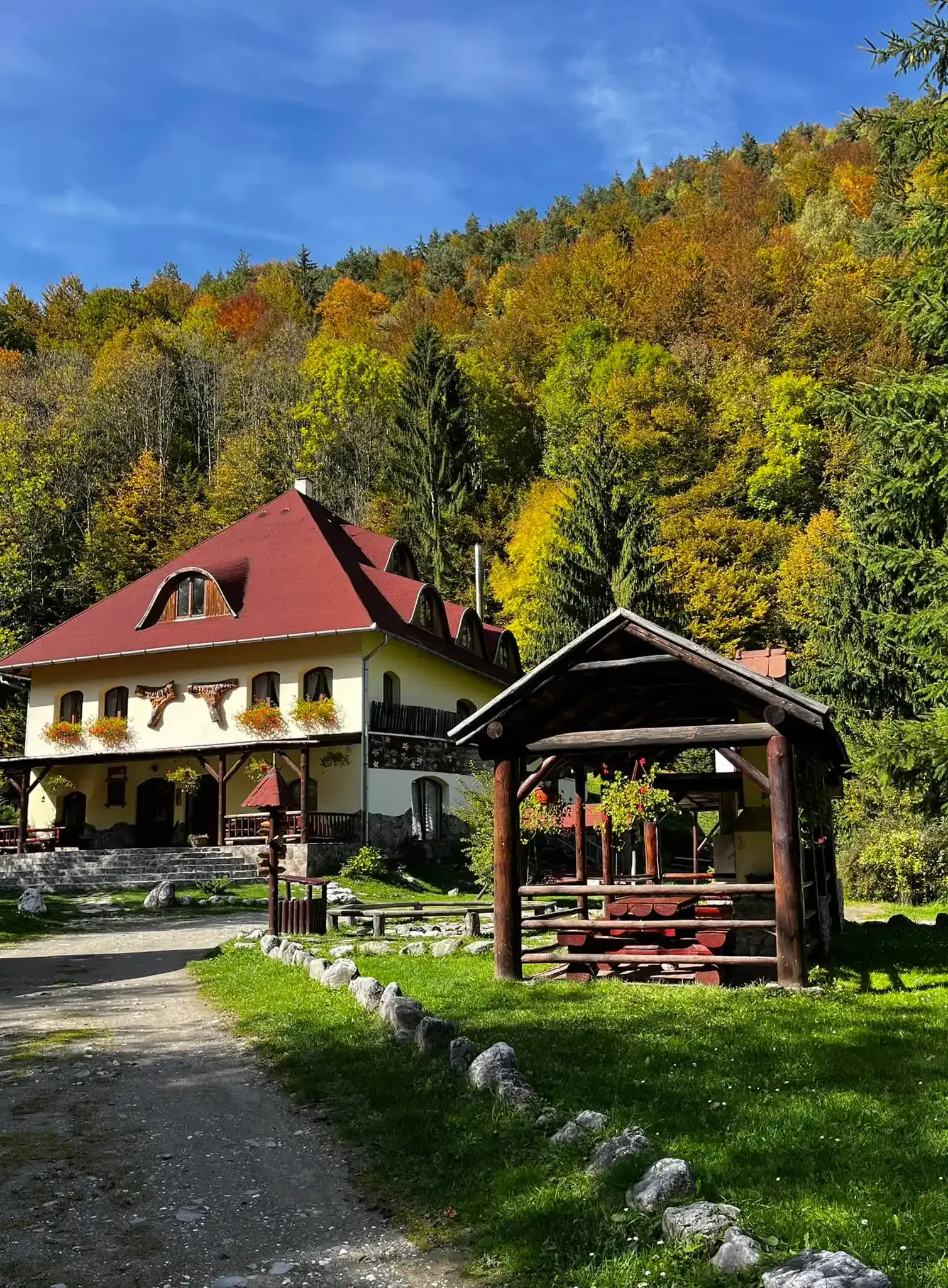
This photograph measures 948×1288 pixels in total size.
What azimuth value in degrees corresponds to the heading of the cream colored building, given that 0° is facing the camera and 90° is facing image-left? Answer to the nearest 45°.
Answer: approximately 45°

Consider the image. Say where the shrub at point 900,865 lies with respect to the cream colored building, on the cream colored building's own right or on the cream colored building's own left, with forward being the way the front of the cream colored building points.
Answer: on the cream colored building's own left

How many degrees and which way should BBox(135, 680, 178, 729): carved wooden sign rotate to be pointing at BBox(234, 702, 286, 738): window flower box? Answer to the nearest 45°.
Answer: approximately 90° to its left

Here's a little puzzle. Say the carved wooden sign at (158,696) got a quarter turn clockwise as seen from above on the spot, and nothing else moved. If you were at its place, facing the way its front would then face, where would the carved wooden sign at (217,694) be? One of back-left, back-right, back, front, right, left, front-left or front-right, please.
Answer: back

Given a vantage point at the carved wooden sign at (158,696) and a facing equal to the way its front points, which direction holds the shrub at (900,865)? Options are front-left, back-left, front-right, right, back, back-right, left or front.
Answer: left

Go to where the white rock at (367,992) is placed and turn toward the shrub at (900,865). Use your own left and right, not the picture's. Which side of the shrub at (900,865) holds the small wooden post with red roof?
left

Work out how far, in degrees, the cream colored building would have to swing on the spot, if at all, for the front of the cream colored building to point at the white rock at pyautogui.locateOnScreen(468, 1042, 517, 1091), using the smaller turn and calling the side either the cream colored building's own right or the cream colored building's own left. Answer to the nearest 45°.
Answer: approximately 45° to the cream colored building's own left

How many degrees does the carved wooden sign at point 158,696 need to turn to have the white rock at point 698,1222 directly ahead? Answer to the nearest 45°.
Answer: approximately 45° to its left

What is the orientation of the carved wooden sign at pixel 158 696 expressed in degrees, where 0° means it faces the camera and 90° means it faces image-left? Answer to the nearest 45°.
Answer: approximately 45°

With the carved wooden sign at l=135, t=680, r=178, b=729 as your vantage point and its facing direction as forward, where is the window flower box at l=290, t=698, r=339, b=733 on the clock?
The window flower box is roughly at 9 o'clock from the carved wooden sign.

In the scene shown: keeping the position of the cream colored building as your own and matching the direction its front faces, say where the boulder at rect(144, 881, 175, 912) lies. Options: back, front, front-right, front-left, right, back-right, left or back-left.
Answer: front-left

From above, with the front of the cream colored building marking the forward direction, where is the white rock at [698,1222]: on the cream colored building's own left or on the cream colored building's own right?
on the cream colored building's own left

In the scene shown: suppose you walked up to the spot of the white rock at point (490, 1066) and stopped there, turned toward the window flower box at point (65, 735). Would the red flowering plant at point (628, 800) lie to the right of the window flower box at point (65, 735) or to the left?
right
